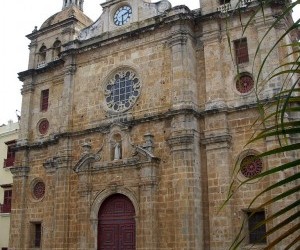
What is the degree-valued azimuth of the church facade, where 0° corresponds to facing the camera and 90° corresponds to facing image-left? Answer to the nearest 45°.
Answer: approximately 45°

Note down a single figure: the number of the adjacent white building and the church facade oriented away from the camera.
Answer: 0

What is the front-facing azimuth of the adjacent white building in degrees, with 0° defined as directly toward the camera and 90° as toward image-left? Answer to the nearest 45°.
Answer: approximately 45°

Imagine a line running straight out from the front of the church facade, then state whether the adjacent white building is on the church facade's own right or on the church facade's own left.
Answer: on the church facade's own right

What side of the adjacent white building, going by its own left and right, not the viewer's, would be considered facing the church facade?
left
